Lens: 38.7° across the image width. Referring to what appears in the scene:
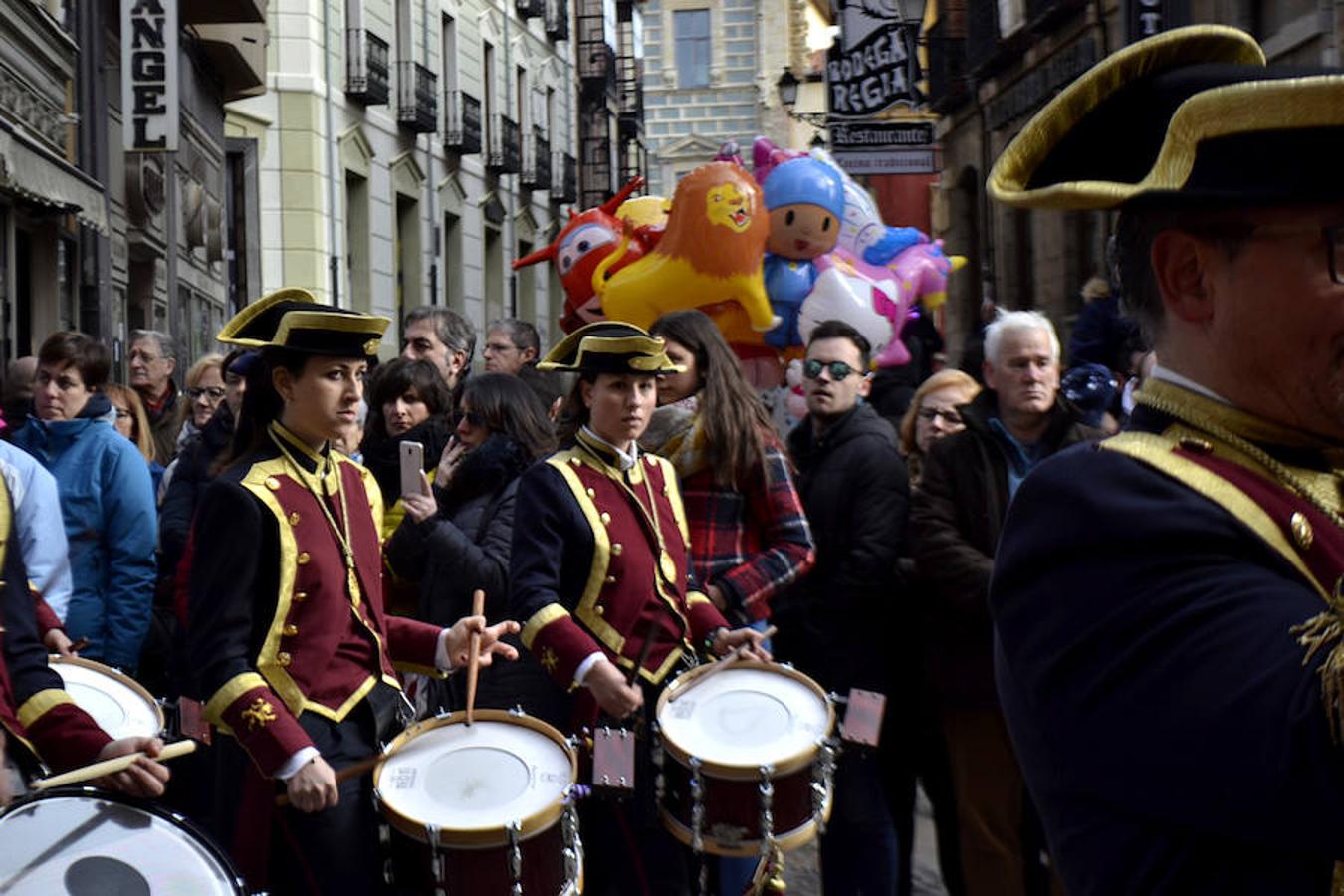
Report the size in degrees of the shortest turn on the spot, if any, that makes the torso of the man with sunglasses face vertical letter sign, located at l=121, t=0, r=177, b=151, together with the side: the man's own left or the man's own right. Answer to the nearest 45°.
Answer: approximately 90° to the man's own right

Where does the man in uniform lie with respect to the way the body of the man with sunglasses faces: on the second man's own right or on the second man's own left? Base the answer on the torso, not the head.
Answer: on the second man's own left

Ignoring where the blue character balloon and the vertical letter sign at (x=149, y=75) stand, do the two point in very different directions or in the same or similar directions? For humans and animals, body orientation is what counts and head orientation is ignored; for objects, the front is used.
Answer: same or similar directions

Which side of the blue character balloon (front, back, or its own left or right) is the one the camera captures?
front

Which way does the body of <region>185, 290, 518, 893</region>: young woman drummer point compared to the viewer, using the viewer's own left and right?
facing the viewer and to the right of the viewer

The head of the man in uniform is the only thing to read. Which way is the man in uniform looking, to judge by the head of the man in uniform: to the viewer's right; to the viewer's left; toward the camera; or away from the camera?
to the viewer's right

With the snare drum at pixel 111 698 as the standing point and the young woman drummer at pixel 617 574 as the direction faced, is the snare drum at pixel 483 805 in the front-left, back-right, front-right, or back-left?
front-right

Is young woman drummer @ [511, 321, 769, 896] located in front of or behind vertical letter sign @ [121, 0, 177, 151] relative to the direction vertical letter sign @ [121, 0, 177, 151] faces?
in front

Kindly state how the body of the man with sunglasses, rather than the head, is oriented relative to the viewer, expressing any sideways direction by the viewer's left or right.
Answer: facing the viewer and to the left of the viewer

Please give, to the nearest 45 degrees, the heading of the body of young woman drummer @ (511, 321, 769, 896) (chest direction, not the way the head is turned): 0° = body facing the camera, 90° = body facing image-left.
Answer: approximately 315°

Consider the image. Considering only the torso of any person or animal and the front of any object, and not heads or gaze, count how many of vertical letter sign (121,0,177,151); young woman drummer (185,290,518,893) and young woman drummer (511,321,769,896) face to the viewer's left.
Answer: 0
